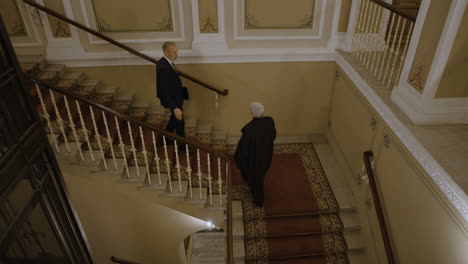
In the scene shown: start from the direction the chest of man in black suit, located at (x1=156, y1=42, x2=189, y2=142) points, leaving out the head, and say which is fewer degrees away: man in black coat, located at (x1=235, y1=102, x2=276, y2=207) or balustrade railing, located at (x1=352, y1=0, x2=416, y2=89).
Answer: the man in black coat

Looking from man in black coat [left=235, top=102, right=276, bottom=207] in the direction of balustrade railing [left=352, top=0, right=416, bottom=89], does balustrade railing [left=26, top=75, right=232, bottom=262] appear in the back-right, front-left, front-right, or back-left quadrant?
back-left

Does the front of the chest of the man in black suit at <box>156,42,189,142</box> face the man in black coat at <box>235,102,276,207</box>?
yes

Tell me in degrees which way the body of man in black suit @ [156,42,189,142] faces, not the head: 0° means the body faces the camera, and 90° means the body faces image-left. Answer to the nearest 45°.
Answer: approximately 315°
